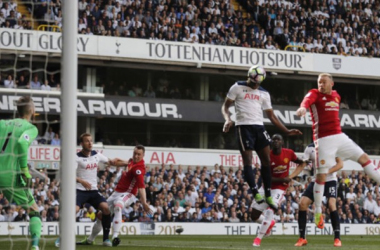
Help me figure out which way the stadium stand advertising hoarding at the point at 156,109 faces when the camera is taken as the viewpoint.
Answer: facing the viewer

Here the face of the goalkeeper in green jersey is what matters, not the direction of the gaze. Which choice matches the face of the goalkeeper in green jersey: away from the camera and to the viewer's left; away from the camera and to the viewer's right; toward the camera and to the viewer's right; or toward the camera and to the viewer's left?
away from the camera and to the viewer's right

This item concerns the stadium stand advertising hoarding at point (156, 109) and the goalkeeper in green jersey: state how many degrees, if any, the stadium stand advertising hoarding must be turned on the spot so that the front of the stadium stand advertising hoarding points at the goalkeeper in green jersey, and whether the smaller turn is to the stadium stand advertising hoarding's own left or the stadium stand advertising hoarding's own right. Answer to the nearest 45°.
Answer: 0° — it already faces them

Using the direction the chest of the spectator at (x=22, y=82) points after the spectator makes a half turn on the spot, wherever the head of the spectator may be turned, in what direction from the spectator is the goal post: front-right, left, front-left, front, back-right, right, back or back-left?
back

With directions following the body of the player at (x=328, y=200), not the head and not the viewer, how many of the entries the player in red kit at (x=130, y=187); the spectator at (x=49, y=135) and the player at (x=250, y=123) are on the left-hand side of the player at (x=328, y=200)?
0

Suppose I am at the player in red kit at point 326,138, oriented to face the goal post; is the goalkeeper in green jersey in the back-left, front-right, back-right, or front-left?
front-right

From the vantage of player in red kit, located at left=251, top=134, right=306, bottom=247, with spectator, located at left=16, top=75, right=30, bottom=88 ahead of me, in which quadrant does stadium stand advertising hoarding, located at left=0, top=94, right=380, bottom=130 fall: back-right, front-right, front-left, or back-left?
front-right

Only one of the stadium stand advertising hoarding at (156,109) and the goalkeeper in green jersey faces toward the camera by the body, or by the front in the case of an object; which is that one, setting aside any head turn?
the stadium stand advertising hoarding

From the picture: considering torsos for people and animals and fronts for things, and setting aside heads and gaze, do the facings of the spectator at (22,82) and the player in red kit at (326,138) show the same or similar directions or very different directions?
same or similar directions

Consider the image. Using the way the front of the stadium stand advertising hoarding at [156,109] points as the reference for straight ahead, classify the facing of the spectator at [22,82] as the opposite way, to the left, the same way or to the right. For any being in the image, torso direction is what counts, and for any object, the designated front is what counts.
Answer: the same way

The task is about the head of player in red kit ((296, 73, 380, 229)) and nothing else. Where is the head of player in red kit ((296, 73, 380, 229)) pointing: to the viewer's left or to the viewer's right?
to the viewer's left

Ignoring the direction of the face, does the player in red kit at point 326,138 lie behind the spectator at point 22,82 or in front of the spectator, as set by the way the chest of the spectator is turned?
in front

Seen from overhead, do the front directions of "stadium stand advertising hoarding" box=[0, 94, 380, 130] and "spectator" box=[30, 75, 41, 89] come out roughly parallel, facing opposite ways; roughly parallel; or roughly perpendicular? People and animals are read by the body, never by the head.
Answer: roughly parallel

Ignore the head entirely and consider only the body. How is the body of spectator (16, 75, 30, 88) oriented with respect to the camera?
toward the camera
